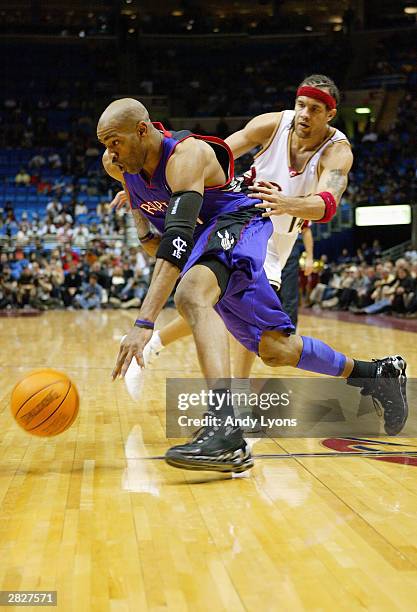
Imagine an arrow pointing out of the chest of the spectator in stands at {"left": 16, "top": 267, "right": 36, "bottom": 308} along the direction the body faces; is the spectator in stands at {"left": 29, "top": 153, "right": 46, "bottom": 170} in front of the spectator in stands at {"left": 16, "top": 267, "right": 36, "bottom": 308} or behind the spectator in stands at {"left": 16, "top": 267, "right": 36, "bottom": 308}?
behind

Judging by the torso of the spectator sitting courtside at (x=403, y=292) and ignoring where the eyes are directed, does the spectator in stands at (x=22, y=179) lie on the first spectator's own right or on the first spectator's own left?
on the first spectator's own right

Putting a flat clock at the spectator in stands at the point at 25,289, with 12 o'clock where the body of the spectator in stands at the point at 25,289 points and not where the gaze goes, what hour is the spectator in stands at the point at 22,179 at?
the spectator in stands at the point at 22,179 is roughly at 6 o'clock from the spectator in stands at the point at 25,289.

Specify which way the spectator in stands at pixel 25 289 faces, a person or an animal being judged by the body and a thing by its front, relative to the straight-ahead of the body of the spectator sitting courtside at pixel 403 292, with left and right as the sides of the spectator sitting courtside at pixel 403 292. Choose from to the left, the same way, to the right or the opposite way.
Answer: to the left

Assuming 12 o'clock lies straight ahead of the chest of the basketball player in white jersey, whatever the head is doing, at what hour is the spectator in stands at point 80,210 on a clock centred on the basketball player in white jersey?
The spectator in stands is roughly at 4 o'clock from the basketball player in white jersey.

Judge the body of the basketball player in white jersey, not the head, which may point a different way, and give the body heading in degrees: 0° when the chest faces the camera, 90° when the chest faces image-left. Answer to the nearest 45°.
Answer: approximately 45°

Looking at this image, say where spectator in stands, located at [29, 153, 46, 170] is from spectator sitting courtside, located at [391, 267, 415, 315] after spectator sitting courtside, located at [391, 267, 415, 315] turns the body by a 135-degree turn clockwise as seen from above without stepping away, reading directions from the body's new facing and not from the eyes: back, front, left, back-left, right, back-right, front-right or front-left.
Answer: front-left

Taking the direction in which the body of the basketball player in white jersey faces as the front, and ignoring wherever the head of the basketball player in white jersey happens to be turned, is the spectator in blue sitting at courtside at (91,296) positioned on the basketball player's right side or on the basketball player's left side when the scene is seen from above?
on the basketball player's right side

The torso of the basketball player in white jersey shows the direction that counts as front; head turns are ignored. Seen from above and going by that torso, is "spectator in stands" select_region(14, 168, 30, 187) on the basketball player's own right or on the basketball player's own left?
on the basketball player's own right
